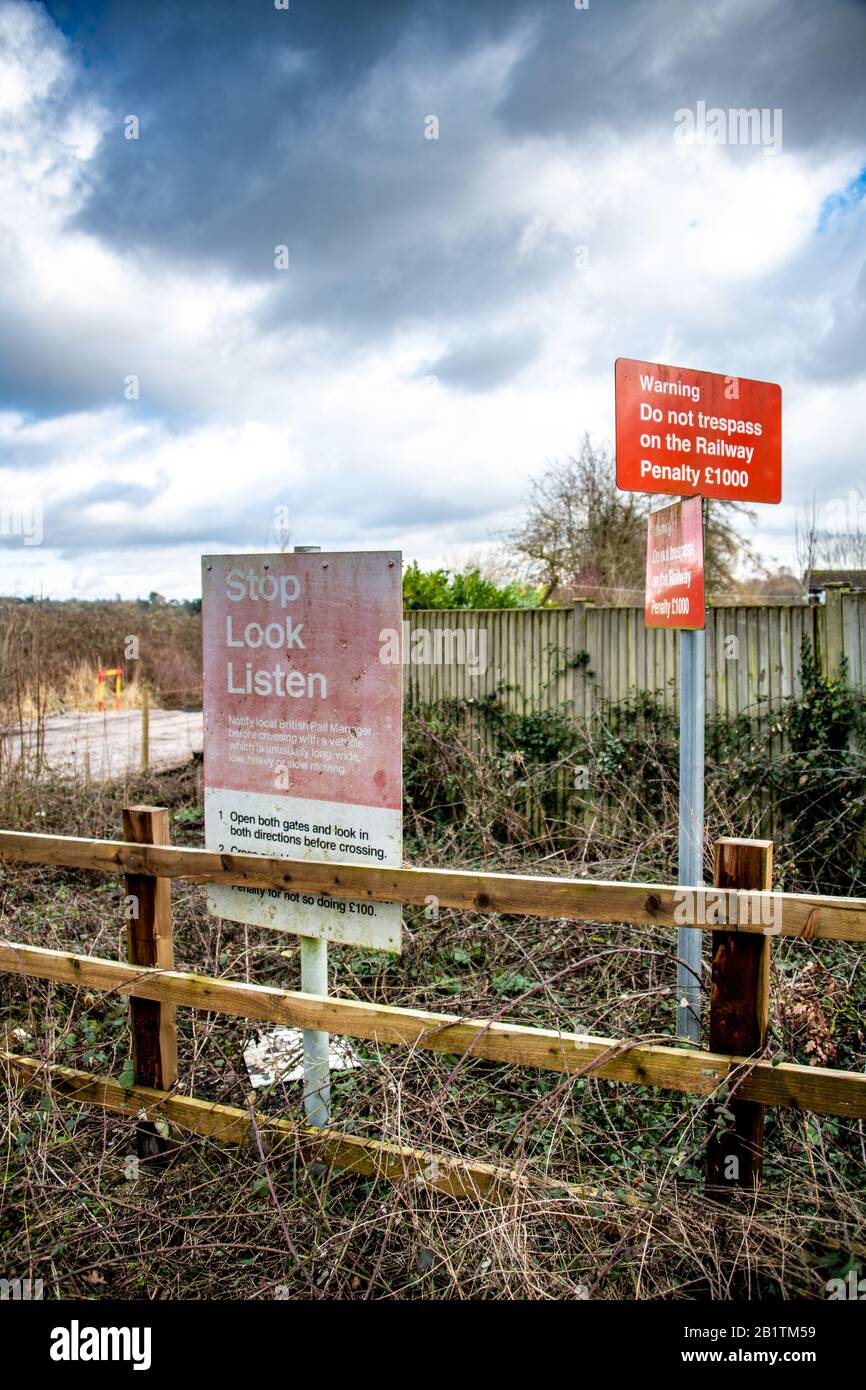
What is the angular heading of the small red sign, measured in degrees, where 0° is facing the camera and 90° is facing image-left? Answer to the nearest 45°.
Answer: approximately 45°

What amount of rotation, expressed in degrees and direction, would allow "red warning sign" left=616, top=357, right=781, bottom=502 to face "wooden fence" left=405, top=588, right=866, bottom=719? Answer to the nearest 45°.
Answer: approximately 135° to its left

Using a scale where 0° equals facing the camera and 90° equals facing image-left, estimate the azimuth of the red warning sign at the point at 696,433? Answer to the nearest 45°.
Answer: approximately 315°

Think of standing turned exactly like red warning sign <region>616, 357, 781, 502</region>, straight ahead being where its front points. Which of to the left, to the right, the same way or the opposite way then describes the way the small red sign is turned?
to the right

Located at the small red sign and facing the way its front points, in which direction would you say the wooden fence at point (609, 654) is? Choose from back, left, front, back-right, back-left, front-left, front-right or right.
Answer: back-right
